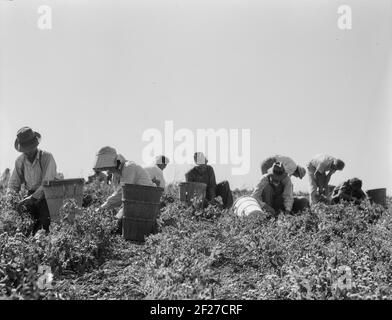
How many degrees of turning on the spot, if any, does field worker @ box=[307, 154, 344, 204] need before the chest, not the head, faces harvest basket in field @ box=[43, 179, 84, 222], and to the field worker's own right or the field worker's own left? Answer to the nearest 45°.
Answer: approximately 135° to the field worker's own right

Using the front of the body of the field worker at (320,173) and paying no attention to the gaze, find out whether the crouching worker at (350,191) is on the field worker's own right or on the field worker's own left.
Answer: on the field worker's own right

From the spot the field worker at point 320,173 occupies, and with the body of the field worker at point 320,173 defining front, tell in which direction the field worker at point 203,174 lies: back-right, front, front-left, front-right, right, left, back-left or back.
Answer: back-right

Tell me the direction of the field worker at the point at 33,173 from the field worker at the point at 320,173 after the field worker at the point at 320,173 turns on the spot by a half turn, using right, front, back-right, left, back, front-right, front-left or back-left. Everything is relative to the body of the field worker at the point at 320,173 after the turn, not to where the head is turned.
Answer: front-left

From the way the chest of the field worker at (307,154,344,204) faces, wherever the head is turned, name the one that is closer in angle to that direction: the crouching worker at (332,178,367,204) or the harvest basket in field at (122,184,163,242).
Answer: the crouching worker

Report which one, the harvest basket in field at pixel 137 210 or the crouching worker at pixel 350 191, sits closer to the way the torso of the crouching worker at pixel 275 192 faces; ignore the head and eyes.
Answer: the harvest basket in field

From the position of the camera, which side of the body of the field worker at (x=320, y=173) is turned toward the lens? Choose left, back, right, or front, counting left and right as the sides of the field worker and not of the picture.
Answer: right

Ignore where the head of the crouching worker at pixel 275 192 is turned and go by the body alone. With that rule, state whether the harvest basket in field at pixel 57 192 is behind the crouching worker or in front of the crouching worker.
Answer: in front

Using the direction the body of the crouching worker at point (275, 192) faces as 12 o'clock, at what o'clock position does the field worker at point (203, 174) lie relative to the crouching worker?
The field worker is roughly at 4 o'clock from the crouching worker.

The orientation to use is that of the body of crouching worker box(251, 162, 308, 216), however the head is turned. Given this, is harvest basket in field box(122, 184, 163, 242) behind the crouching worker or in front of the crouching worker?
in front

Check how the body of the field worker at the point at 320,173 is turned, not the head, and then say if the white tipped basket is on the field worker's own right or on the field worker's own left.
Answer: on the field worker's own right

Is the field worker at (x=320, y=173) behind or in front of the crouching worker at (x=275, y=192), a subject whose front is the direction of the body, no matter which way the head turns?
behind

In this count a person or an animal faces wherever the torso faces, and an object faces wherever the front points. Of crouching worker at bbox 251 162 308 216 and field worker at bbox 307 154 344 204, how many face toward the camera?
1

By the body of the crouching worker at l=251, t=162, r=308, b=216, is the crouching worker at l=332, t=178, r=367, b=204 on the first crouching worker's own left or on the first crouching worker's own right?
on the first crouching worker's own left

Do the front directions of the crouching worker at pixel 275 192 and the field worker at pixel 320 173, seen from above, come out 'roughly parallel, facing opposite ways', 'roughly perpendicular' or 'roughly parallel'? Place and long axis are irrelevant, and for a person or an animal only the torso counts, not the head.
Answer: roughly perpendicular

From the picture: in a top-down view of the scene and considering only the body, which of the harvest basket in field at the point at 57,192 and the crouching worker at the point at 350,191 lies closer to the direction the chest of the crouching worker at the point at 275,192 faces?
the harvest basket in field
